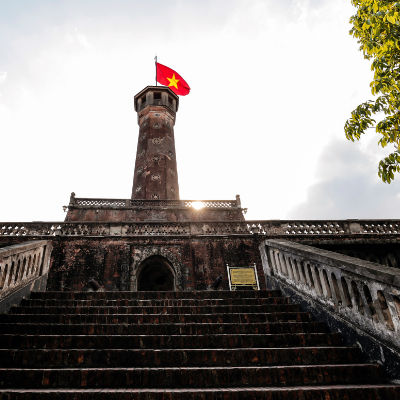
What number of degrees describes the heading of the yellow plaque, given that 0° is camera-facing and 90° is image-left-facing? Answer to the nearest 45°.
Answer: approximately 0°

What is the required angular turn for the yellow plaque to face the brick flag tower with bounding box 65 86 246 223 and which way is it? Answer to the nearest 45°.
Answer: approximately 135° to its right

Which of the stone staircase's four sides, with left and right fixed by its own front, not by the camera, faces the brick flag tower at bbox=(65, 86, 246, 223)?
back

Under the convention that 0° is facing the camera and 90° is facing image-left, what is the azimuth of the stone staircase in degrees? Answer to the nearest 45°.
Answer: approximately 0°
